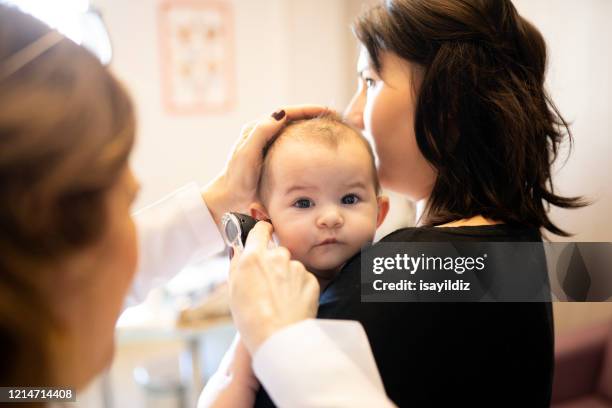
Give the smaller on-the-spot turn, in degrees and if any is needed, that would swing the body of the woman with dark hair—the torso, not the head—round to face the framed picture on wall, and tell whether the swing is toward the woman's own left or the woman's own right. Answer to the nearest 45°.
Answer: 0° — they already face it

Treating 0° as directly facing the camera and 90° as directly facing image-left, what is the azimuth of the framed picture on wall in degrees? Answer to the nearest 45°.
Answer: approximately 0°

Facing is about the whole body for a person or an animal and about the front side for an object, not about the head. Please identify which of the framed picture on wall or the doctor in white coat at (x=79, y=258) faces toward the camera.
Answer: the framed picture on wall

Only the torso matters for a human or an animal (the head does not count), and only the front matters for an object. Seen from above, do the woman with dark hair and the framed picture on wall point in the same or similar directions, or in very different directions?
very different directions

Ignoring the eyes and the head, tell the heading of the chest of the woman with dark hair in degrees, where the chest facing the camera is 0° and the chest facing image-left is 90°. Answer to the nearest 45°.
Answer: approximately 135°

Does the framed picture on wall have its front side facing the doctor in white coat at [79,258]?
yes

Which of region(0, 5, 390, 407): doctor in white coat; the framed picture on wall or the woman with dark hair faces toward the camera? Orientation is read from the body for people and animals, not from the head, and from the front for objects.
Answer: the framed picture on wall

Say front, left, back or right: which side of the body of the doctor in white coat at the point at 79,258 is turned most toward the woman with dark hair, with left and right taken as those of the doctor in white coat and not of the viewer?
front

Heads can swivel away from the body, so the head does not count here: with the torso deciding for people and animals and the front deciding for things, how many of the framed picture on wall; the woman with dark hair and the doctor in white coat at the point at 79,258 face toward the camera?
1

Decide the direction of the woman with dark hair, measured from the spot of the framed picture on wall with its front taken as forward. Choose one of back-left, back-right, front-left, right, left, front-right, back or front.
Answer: front

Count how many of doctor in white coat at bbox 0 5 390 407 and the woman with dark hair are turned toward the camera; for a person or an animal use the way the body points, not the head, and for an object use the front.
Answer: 0

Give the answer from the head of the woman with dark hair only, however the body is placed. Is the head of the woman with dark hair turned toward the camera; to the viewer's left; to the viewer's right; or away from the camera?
to the viewer's left

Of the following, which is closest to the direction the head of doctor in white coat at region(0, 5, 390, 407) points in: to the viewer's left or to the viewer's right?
to the viewer's right
